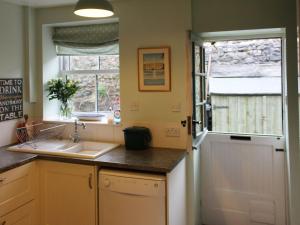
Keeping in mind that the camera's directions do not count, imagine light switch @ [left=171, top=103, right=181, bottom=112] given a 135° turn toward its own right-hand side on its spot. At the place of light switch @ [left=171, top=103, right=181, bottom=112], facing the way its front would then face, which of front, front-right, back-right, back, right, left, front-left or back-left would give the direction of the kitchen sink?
front-left

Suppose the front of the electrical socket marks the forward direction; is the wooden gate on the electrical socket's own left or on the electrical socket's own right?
on the electrical socket's own left

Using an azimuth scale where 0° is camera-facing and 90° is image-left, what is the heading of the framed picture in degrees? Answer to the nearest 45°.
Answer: approximately 0°

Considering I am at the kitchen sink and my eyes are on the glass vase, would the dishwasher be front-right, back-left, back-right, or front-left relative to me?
back-right

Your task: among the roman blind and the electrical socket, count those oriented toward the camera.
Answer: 2

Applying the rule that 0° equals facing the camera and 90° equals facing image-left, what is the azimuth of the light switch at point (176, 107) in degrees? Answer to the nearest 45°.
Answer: approximately 0°

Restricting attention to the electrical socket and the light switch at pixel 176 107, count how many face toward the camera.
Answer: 2

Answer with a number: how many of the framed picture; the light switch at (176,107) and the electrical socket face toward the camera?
3
